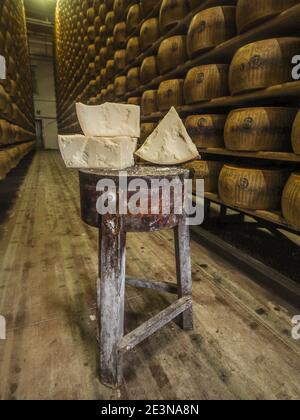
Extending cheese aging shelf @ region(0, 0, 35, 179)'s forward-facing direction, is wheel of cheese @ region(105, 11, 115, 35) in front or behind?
in front

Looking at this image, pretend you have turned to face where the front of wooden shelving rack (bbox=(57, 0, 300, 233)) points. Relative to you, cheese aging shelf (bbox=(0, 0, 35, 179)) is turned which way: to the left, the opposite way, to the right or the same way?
the opposite way

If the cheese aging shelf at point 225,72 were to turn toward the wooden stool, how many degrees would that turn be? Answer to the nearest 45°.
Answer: approximately 45° to its left

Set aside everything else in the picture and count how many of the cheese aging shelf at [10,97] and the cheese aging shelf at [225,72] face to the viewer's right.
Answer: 1

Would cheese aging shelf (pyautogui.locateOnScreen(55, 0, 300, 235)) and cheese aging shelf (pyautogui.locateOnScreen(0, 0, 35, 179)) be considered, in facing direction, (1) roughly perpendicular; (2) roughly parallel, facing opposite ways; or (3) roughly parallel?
roughly parallel, facing opposite ways

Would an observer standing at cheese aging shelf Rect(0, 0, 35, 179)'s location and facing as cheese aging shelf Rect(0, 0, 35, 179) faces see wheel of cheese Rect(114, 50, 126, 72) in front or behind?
in front

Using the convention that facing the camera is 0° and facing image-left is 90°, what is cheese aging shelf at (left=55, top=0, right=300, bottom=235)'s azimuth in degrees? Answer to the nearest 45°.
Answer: approximately 45°

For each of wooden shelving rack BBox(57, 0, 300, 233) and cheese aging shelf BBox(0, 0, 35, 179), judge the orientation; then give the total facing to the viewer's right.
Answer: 1

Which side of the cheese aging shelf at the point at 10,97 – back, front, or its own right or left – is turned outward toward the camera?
right
